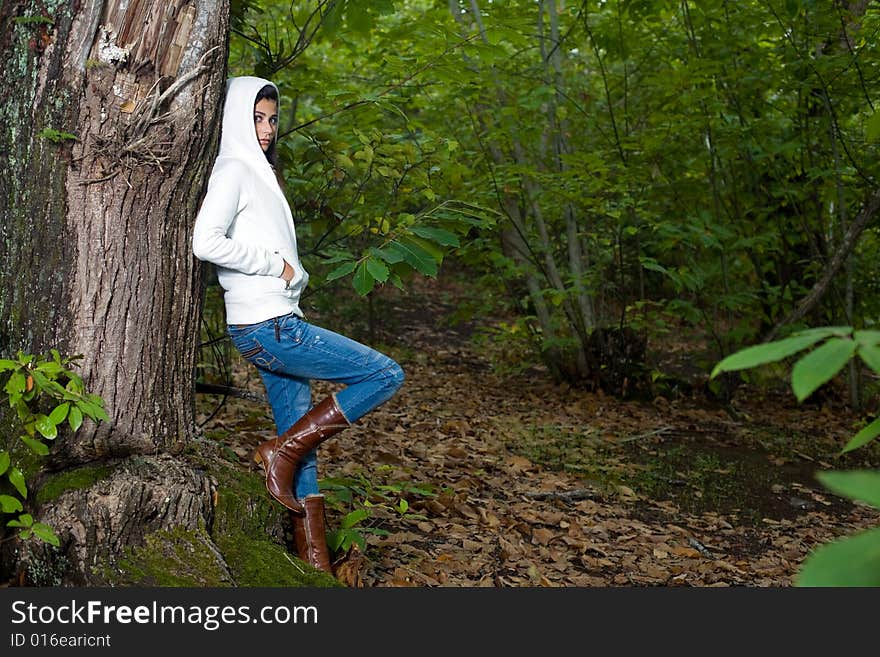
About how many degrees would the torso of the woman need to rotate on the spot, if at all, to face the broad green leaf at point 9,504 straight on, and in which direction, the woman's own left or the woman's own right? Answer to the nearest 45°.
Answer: approximately 135° to the woman's own right

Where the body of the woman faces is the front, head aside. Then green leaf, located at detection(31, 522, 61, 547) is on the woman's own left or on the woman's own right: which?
on the woman's own right

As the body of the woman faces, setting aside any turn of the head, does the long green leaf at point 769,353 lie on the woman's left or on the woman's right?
on the woman's right

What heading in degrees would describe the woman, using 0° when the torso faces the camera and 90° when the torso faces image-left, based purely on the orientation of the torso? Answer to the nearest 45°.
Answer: approximately 270°
